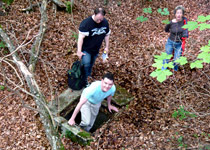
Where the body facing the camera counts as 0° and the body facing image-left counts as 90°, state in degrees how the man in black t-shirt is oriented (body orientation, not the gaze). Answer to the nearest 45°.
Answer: approximately 315°
